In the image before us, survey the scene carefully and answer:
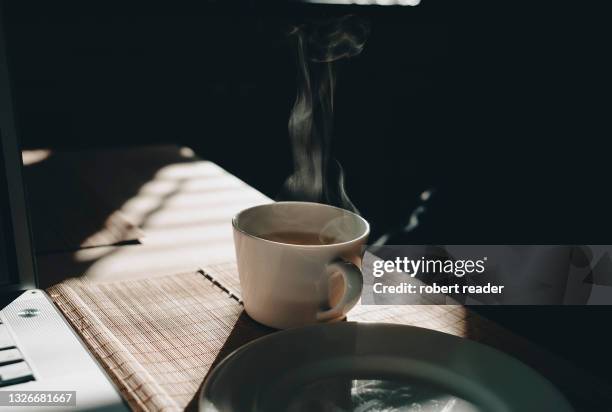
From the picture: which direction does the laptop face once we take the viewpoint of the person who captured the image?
facing the viewer and to the right of the viewer

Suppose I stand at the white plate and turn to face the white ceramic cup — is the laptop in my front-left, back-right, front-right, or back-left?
front-left
